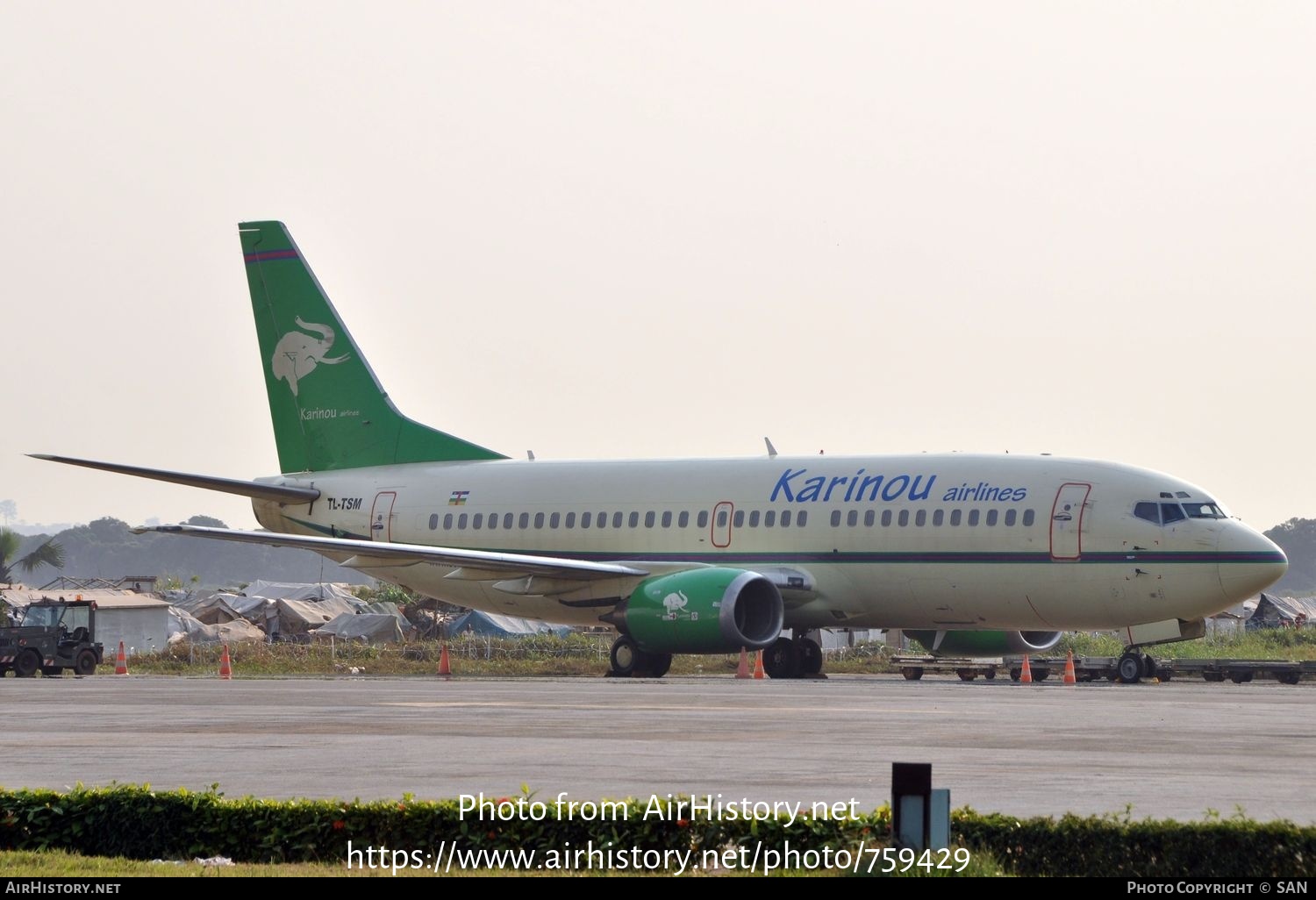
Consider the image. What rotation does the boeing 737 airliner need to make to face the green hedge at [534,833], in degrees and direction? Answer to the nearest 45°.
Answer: approximately 45° to its right

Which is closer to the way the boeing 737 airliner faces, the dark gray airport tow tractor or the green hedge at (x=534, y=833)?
the green hedge

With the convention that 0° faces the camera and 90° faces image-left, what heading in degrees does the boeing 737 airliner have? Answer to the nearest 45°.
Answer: approximately 315°

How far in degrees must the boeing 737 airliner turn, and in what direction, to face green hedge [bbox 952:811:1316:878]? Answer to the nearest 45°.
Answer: approximately 45° to its right

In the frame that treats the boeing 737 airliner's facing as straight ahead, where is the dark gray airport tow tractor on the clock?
The dark gray airport tow tractor is roughly at 5 o'clock from the boeing 737 airliner.
